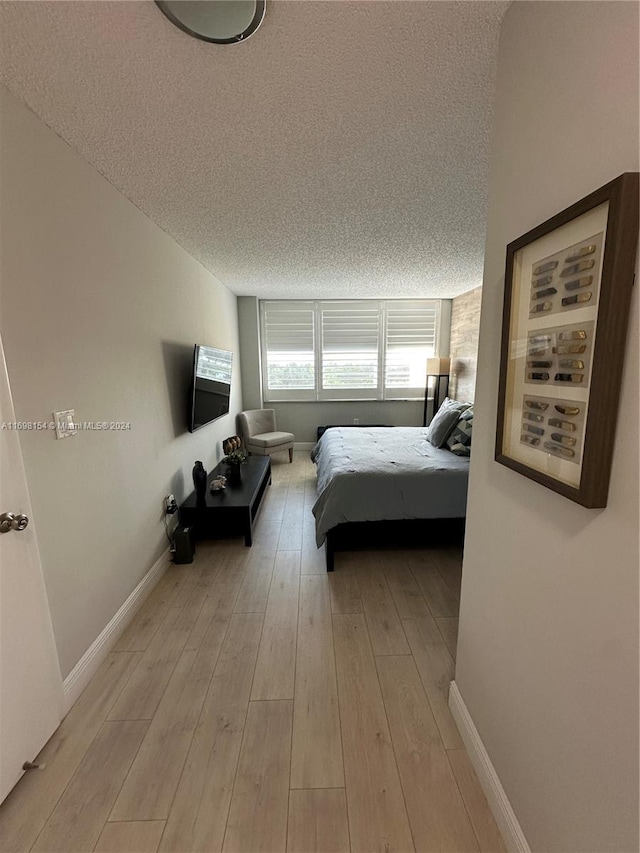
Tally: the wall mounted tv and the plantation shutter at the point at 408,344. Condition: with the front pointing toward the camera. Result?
1

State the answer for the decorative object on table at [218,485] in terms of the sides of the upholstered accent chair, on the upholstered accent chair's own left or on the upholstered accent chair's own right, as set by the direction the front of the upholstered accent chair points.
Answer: on the upholstered accent chair's own right

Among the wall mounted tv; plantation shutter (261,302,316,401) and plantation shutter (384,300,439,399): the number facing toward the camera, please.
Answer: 2

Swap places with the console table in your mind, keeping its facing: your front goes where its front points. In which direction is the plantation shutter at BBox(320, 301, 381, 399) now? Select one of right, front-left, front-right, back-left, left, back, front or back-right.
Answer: front-left

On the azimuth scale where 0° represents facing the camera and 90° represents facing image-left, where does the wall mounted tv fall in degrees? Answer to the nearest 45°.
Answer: approximately 270°

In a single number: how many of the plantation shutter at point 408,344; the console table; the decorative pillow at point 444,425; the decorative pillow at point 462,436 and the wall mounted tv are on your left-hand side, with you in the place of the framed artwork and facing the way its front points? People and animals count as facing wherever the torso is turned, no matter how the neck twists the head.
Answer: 0

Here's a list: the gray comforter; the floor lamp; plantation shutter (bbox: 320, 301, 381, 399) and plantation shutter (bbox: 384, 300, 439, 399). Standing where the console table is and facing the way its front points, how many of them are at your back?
0

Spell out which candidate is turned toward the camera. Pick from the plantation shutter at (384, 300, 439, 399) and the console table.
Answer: the plantation shutter

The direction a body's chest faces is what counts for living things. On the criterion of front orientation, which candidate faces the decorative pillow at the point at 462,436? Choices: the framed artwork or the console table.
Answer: the console table

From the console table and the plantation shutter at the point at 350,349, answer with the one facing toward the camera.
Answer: the plantation shutter

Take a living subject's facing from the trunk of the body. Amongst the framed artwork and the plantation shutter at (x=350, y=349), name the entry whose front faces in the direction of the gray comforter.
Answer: the plantation shutter

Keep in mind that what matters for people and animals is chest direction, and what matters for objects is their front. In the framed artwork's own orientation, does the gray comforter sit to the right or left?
on its right

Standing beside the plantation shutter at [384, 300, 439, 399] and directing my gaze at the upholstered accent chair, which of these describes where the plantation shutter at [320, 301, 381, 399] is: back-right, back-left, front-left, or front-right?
front-right

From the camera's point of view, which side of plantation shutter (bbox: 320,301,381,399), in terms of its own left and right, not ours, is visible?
front

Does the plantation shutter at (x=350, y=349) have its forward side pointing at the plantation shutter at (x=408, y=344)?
no

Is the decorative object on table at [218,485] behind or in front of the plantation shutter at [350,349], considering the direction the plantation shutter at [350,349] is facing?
in front

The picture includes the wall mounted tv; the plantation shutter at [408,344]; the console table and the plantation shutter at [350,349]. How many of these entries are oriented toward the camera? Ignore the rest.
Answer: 2

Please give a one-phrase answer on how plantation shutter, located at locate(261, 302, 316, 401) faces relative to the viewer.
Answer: facing the viewer

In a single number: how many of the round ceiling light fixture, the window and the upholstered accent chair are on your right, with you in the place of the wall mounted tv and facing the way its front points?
1

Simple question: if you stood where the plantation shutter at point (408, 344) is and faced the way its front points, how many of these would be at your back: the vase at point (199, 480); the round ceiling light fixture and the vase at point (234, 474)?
0
